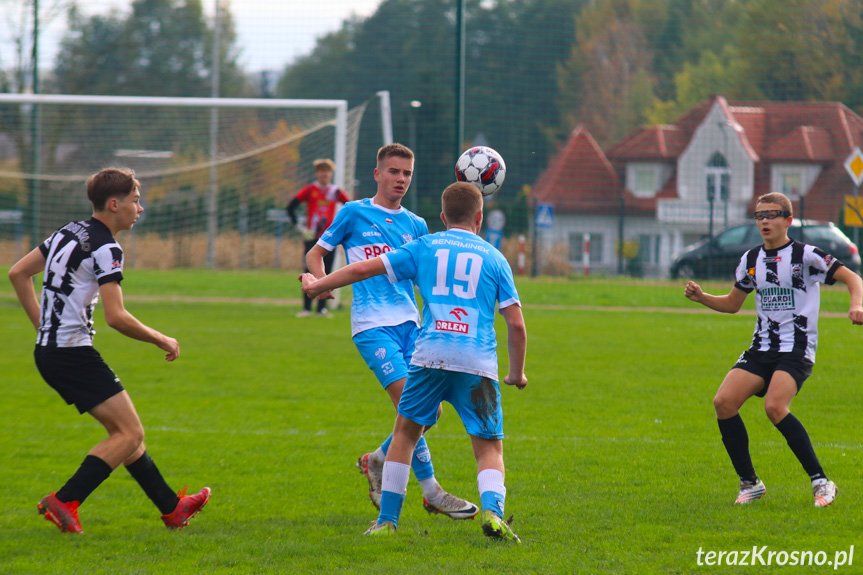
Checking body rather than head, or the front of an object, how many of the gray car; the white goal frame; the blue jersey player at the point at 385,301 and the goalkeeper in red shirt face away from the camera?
0

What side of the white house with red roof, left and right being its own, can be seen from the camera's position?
front

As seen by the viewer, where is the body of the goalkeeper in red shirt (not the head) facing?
toward the camera

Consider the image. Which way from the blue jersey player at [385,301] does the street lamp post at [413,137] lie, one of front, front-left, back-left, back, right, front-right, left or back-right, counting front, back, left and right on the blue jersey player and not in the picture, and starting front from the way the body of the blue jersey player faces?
back-left

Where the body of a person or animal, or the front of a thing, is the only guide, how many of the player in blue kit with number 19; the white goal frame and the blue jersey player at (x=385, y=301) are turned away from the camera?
1

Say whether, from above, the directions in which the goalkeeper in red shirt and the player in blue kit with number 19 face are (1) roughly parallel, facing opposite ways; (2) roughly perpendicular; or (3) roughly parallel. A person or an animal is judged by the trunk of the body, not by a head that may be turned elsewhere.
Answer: roughly parallel, facing opposite ways

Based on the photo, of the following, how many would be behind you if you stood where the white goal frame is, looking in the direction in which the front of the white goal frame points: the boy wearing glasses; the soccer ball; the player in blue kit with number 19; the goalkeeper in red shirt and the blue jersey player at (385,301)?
0

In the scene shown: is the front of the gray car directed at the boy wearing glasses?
no

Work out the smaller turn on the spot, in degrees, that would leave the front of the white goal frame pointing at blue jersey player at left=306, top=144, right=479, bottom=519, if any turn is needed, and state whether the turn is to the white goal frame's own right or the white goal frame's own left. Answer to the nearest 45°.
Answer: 0° — it already faces them

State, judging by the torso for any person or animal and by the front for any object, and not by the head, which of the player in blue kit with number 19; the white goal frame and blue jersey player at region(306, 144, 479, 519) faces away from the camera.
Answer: the player in blue kit with number 19

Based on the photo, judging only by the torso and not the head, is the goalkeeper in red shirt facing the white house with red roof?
no

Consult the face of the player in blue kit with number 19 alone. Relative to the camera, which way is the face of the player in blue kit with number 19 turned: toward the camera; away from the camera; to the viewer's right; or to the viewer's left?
away from the camera

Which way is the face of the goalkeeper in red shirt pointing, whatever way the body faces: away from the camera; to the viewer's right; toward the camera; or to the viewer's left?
toward the camera

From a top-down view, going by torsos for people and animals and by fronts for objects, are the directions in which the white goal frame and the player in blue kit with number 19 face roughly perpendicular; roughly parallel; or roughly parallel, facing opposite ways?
roughly parallel, facing opposite ways

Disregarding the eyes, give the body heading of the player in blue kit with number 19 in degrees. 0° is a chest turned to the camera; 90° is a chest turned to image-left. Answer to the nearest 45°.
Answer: approximately 180°

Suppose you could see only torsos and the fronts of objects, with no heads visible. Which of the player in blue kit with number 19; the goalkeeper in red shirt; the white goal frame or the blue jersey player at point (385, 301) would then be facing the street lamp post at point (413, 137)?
the player in blue kit with number 19

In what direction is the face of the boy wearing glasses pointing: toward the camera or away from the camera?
toward the camera
